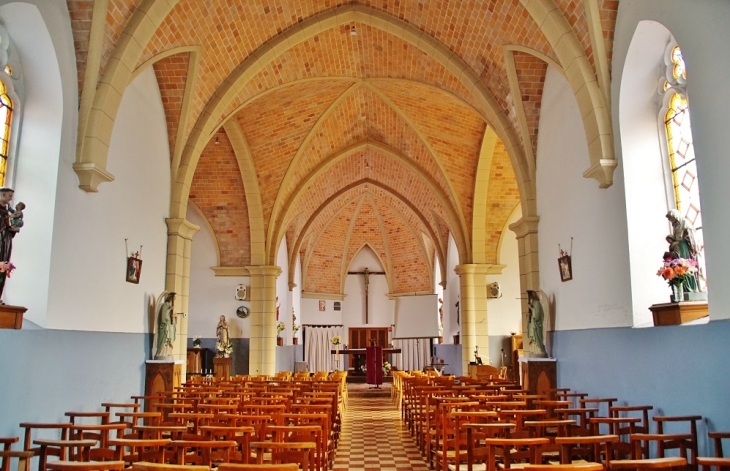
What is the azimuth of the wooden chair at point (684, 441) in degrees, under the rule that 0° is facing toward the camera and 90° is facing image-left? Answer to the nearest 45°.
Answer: approximately 180°

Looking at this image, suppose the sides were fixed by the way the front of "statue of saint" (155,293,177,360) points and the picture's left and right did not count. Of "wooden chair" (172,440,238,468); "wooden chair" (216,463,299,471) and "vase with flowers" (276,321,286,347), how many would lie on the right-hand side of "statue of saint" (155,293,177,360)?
2

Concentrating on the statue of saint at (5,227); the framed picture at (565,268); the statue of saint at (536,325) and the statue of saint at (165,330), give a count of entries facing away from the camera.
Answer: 0

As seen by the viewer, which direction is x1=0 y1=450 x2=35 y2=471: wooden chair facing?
away from the camera

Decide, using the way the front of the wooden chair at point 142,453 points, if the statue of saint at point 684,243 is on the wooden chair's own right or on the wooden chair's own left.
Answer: on the wooden chair's own right

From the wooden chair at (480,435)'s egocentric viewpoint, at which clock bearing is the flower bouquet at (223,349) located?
The flower bouquet is roughly at 11 o'clock from the wooden chair.

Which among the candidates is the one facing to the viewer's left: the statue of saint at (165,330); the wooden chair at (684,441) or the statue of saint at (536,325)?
the statue of saint at (536,325)

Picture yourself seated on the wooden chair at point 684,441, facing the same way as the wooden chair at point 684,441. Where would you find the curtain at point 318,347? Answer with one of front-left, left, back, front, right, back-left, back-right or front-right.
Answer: front-left

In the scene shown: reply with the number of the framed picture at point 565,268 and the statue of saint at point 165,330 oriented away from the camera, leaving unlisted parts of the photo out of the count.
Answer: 0

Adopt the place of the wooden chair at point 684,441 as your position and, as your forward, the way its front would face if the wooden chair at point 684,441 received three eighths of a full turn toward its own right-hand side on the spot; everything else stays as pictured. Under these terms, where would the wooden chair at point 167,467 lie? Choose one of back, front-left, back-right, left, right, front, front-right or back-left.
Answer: right

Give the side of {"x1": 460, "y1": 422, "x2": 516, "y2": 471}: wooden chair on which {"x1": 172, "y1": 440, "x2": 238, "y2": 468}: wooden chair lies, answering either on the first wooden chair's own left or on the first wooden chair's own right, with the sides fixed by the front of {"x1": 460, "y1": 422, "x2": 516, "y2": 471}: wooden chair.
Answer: on the first wooden chair's own left

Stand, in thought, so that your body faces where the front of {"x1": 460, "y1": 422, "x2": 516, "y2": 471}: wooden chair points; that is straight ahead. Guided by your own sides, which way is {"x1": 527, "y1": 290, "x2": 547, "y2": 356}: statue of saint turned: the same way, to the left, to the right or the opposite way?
to the left

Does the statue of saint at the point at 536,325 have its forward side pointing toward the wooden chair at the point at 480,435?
no

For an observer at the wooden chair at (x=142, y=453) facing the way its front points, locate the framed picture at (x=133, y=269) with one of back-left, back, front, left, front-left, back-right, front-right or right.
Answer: front

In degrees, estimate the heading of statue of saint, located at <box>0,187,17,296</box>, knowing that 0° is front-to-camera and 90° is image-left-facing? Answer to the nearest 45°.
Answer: approximately 270°

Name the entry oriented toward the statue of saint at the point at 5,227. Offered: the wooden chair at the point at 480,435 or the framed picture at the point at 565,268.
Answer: the framed picture

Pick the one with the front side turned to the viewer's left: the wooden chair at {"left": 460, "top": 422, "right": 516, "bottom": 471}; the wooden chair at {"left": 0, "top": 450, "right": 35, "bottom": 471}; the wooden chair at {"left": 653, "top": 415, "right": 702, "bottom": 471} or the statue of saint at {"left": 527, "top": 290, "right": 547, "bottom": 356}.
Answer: the statue of saint

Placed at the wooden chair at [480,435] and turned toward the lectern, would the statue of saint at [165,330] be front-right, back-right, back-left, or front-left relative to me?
front-left

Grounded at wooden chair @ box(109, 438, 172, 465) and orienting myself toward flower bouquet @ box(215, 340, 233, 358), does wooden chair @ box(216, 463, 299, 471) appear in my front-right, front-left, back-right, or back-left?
back-right

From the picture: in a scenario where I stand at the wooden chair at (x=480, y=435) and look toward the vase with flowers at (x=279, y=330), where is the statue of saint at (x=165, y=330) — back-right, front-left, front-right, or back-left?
front-left
